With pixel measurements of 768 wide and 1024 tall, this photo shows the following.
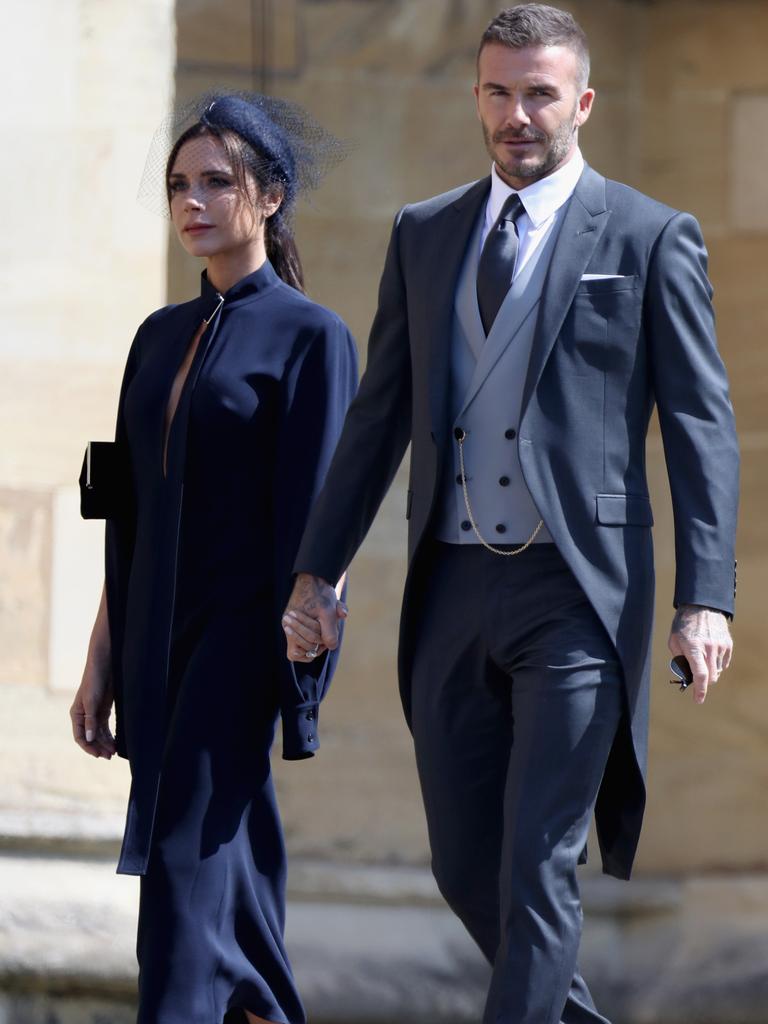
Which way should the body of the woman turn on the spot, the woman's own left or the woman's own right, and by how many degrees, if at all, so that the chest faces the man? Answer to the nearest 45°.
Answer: approximately 90° to the woman's own left

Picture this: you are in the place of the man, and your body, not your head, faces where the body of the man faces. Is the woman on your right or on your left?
on your right

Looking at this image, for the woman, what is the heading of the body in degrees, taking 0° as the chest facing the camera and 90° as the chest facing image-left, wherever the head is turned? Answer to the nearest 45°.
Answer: approximately 45°

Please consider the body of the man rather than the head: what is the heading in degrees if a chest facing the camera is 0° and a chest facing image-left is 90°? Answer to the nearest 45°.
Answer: approximately 45°
